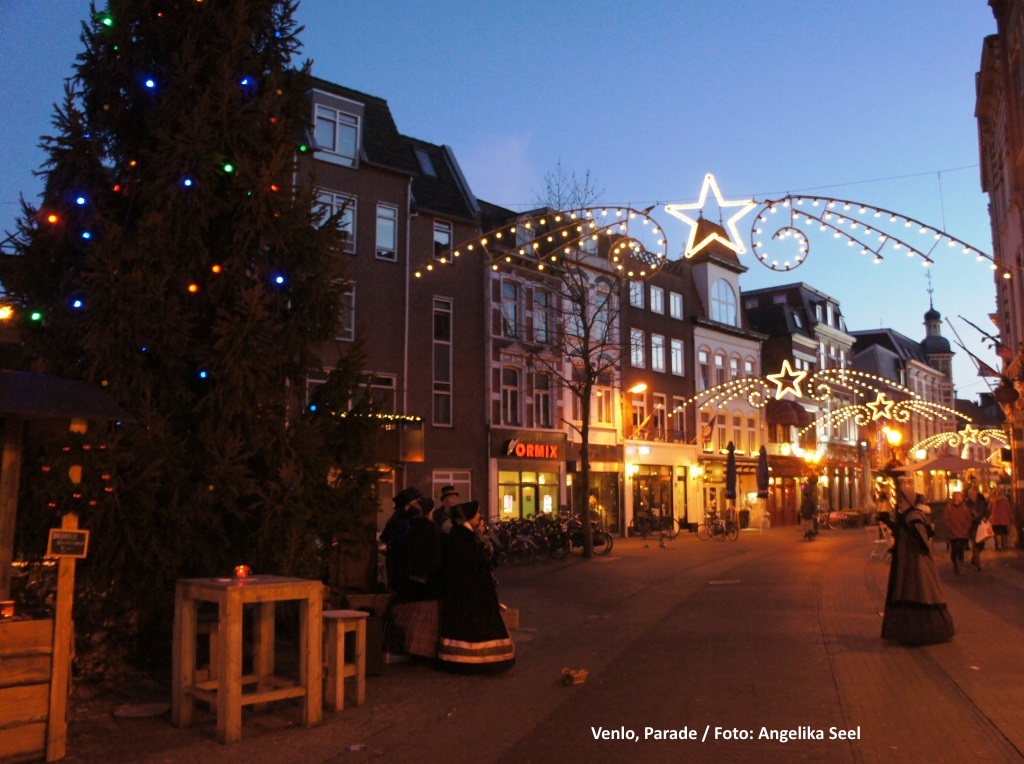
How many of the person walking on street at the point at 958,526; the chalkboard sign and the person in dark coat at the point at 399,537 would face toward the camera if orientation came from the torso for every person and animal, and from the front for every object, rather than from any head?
2

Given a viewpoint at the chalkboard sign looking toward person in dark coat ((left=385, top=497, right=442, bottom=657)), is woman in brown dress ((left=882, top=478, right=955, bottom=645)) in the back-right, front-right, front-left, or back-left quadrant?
front-right

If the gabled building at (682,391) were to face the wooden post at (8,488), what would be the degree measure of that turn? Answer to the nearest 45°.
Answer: approximately 45° to its right

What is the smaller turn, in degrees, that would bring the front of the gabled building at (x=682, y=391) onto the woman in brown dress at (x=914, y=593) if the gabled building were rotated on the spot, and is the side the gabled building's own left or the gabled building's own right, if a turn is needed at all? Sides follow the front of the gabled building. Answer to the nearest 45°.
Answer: approximately 45° to the gabled building's own right

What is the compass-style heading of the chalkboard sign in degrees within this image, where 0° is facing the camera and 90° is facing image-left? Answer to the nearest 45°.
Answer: approximately 0°

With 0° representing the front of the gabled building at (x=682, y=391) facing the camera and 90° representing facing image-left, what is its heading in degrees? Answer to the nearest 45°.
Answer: approximately 315°

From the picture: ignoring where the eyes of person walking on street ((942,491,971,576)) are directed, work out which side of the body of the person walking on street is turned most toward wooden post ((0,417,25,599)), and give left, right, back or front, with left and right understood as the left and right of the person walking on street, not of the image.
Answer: front

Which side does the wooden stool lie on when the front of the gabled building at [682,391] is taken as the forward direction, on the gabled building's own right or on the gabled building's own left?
on the gabled building's own right

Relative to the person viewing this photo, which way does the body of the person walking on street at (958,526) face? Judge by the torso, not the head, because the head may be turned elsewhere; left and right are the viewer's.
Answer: facing the viewer

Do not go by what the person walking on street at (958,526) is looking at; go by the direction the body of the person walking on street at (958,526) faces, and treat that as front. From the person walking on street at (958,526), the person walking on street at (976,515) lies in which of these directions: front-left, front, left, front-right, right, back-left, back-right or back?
left

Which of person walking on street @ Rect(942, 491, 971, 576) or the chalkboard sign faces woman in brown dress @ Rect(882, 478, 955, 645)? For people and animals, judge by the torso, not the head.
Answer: the person walking on street

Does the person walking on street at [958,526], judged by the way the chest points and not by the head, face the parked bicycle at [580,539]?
no

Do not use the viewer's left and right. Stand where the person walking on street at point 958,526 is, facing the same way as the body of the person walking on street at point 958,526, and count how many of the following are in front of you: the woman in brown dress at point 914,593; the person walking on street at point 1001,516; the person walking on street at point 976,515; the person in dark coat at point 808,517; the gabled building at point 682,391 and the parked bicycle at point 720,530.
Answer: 1

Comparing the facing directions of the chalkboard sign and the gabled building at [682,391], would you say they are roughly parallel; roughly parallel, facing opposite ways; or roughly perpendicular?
roughly parallel
